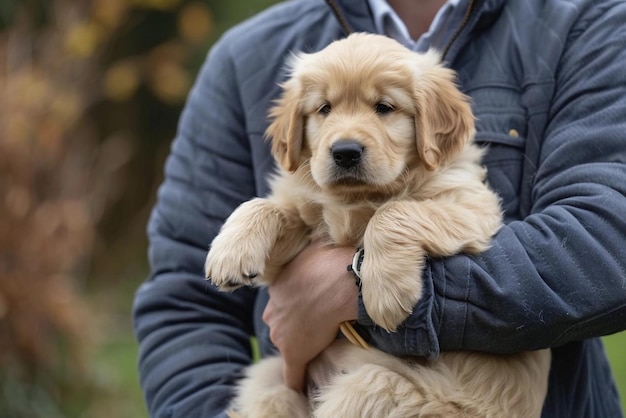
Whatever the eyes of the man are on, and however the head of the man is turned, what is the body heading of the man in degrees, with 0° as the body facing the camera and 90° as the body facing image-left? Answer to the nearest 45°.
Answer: approximately 0°
